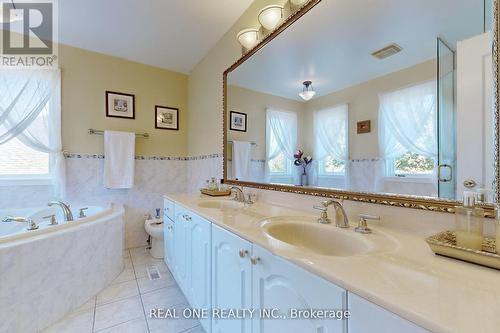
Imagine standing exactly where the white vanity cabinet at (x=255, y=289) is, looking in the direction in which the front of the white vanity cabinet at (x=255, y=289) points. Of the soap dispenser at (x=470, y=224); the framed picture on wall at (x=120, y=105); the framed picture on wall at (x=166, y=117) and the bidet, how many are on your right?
3

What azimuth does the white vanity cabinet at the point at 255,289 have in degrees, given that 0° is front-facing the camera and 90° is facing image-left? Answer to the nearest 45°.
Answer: approximately 45°

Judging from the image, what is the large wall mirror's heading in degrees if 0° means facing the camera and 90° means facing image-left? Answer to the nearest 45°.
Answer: approximately 45°
